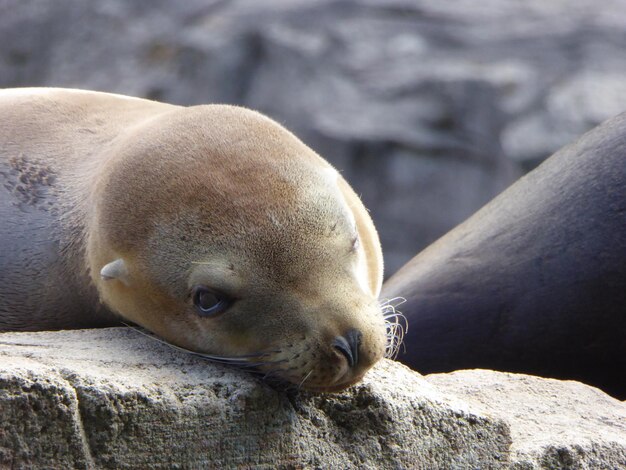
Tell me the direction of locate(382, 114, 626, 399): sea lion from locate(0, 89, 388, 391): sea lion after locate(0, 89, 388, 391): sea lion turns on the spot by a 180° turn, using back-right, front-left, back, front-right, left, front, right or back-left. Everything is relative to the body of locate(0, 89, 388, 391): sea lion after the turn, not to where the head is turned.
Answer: right

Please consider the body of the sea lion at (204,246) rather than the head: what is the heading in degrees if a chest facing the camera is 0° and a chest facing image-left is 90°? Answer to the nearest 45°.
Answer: approximately 315°
